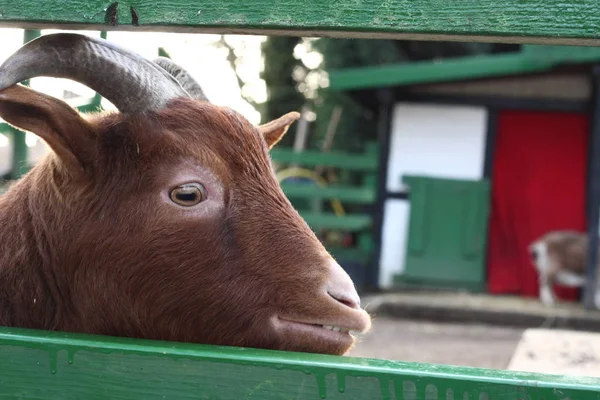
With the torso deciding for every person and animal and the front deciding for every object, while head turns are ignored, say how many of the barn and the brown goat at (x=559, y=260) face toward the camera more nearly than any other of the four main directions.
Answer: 1

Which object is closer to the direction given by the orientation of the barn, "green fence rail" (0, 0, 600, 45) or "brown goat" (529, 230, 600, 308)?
the green fence rail

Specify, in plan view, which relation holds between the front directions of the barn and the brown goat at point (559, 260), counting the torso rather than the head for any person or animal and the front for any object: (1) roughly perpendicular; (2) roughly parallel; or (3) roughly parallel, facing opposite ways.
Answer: roughly perpendicular

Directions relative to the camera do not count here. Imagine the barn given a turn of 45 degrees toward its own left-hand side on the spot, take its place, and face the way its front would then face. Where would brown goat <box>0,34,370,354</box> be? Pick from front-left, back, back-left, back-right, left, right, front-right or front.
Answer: front-right

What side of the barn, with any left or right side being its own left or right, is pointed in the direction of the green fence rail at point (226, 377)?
front

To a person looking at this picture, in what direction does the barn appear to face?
facing the viewer

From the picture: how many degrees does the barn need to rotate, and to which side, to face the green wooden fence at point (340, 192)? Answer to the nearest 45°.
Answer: approximately 90° to its right

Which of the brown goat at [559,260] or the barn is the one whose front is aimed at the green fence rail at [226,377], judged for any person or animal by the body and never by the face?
the barn

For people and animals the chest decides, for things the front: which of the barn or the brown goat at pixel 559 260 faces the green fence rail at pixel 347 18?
the barn

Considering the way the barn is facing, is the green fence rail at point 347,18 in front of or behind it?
in front
